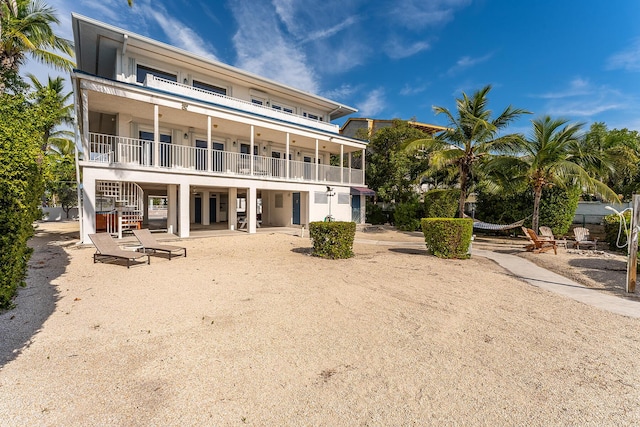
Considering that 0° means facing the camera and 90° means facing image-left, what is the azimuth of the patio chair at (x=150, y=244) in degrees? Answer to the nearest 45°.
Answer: approximately 315°

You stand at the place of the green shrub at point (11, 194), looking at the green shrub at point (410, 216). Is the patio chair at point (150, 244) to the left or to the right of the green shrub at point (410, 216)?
left

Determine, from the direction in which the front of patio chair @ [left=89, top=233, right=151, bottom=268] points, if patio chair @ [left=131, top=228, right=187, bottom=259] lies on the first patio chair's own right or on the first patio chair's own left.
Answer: on the first patio chair's own left
